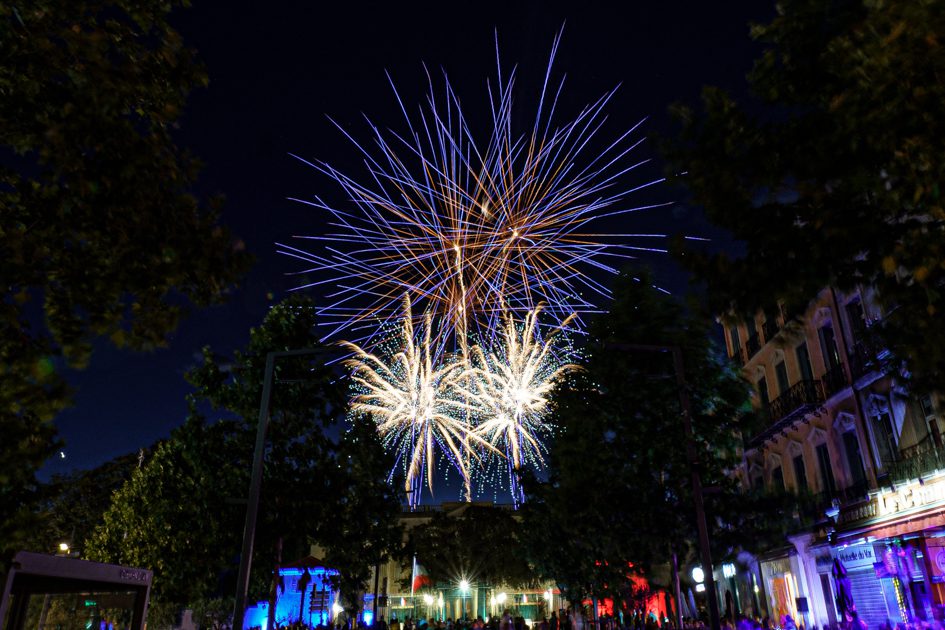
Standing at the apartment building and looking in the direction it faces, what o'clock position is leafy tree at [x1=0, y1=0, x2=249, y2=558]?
The leafy tree is roughly at 11 o'clock from the apartment building.

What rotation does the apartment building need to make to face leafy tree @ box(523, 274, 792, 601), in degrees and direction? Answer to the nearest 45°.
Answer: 0° — it already faces it

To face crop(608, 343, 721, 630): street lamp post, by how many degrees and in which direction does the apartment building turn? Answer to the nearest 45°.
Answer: approximately 45° to its left

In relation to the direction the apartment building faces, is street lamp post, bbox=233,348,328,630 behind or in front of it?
in front

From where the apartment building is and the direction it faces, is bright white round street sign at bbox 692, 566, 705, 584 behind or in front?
in front

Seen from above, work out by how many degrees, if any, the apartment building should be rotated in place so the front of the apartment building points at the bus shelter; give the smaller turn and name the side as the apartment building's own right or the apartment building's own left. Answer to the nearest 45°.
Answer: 0° — it already faces it

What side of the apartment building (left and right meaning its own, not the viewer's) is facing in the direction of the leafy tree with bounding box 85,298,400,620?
front

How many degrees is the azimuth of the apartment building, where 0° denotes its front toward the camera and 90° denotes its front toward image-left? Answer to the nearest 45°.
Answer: approximately 45°

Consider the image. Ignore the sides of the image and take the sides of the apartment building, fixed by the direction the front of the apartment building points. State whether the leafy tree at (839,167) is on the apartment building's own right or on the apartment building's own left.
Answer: on the apartment building's own left
